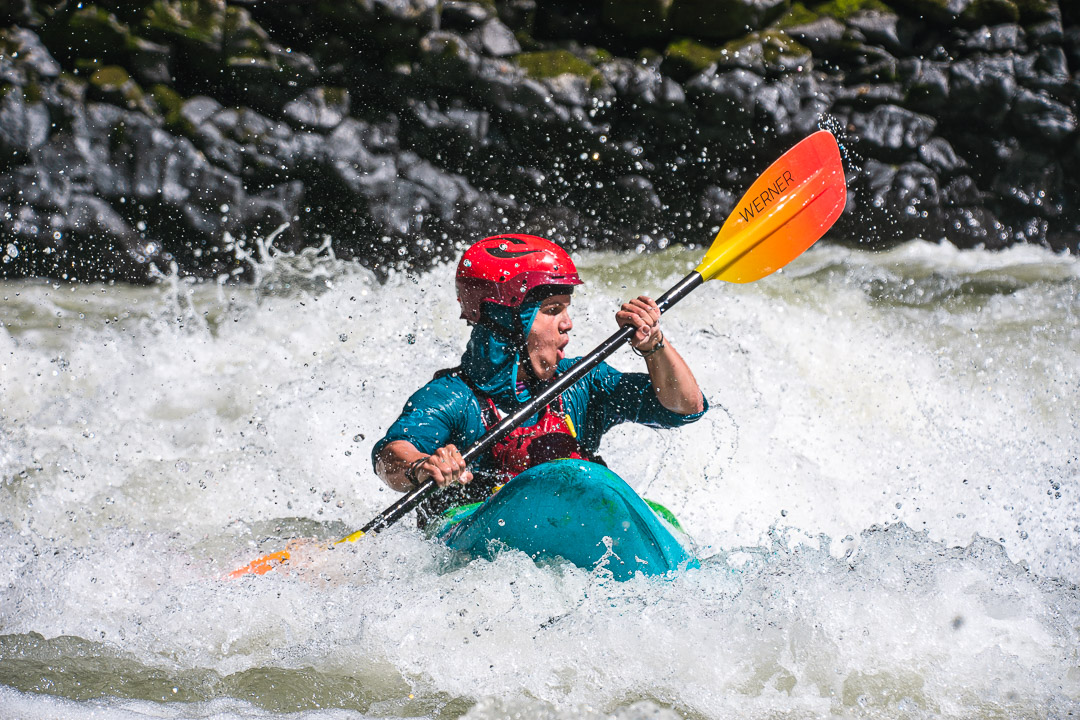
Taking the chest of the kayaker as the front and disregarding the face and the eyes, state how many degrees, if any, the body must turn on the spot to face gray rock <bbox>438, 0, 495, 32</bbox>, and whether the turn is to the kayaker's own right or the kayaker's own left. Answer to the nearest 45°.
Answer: approximately 135° to the kayaker's own left

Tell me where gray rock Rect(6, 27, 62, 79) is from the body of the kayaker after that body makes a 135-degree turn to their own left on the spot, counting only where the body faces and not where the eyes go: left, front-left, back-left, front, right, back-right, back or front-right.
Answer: front-left

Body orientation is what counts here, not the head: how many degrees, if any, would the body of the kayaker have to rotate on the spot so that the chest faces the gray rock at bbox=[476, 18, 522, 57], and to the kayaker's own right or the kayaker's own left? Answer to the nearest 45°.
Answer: approximately 135° to the kayaker's own left

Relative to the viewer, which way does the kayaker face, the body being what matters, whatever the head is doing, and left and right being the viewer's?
facing the viewer and to the right of the viewer

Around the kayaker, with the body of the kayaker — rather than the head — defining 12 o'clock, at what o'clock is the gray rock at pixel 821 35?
The gray rock is roughly at 8 o'clock from the kayaker.

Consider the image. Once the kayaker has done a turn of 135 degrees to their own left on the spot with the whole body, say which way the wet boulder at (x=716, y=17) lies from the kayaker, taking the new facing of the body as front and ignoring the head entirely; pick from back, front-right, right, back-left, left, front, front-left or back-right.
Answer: front

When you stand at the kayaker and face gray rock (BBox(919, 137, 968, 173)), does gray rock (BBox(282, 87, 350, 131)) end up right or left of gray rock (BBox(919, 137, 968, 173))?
left
